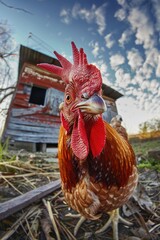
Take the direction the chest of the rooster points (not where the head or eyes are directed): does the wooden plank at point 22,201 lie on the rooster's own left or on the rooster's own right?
on the rooster's own right

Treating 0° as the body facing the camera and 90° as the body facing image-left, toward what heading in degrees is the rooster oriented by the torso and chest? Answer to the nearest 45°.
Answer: approximately 0°

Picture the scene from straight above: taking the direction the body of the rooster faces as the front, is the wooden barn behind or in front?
behind
